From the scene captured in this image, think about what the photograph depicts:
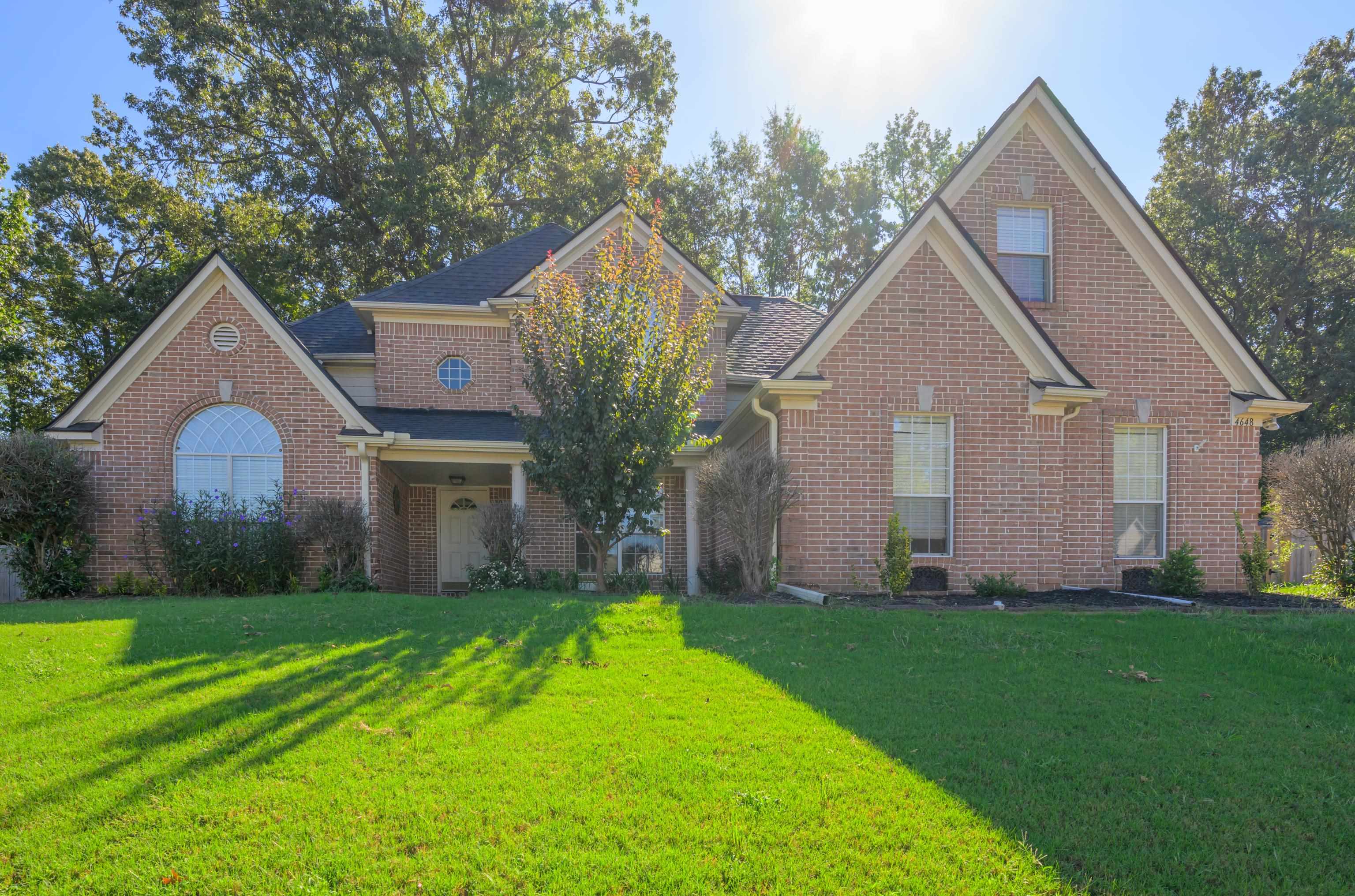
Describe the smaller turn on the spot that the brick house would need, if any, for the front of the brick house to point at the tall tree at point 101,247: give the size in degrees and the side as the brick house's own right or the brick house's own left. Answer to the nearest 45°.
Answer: approximately 135° to the brick house's own right

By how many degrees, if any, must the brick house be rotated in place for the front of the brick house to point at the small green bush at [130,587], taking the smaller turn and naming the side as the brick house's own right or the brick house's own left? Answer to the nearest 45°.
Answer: approximately 90° to the brick house's own right

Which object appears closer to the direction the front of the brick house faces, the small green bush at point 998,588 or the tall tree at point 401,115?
the small green bush

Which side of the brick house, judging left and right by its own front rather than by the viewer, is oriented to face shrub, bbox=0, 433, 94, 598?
right

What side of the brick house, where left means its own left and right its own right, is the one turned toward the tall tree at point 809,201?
back

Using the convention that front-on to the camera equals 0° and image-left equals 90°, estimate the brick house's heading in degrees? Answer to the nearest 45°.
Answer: approximately 0°
